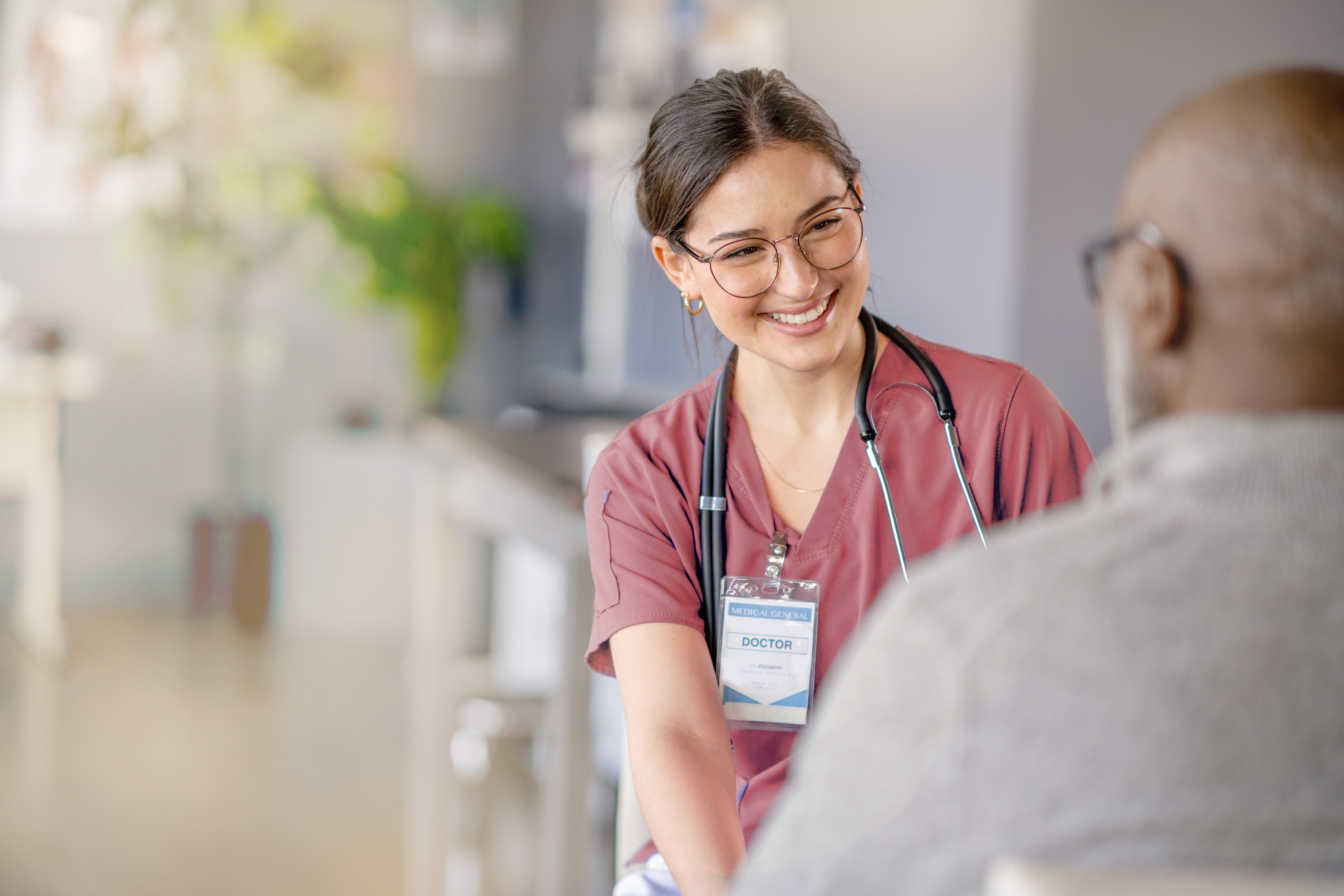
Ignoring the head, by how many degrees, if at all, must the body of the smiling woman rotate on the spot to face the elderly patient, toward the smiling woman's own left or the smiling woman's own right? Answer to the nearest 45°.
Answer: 0° — they already face them

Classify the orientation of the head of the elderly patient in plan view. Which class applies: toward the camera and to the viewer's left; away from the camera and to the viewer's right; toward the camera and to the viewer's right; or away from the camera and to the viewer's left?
away from the camera and to the viewer's left

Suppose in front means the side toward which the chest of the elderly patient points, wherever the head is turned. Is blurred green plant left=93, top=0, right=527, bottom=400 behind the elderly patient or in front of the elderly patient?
in front

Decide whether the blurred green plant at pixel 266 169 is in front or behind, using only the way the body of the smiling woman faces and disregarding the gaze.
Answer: behind

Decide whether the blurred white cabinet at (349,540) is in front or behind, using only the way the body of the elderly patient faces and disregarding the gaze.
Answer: in front

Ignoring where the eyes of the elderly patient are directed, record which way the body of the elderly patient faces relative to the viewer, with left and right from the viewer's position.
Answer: facing away from the viewer and to the left of the viewer

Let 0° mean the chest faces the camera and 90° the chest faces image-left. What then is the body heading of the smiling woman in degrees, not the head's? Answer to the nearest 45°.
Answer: approximately 0°

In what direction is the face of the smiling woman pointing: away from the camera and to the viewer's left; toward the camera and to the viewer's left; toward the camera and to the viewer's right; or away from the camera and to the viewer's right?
toward the camera and to the viewer's right
